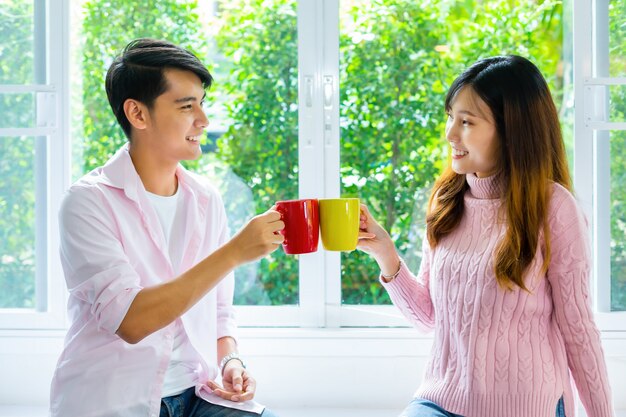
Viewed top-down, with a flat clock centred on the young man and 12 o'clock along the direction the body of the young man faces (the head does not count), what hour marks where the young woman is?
The young woman is roughly at 11 o'clock from the young man.

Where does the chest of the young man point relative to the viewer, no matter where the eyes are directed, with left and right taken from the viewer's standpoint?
facing the viewer and to the right of the viewer

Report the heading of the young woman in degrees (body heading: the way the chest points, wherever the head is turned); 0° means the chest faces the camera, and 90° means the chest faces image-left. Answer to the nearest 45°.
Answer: approximately 45°

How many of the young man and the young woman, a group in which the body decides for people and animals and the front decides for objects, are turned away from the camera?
0

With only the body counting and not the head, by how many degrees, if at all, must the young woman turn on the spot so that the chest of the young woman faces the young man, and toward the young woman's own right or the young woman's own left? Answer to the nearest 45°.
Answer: approximately 45° to the young woman's own right

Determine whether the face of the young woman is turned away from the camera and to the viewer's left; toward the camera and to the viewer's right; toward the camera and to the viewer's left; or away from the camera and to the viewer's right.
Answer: toward the camera and to the viewer's left
